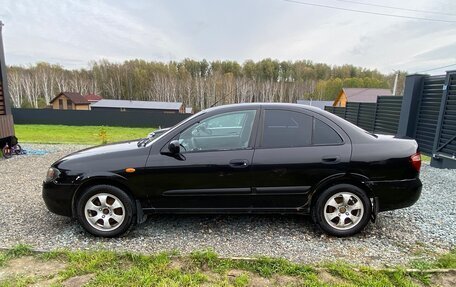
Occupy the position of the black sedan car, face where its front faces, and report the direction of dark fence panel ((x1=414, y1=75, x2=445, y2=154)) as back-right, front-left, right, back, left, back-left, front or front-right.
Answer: back-right

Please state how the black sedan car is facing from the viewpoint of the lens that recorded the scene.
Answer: facing to the left of the viewer

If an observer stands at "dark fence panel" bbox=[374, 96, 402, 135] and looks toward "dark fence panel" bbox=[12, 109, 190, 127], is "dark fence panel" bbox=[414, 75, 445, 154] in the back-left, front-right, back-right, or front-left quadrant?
back-left

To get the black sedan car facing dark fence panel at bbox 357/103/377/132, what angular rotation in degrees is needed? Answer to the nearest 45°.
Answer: approximately 135° to its right

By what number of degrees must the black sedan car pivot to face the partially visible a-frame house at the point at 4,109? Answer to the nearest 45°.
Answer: approximately 45° to its right

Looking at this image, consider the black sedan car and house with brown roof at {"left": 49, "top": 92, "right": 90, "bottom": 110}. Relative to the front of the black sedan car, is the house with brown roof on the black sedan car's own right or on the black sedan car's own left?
on the black sedan car's own right

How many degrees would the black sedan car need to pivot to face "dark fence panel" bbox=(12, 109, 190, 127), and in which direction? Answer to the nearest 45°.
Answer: approximately 45° to its right

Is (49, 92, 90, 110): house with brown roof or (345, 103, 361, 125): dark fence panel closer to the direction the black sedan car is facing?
the house with brown roof

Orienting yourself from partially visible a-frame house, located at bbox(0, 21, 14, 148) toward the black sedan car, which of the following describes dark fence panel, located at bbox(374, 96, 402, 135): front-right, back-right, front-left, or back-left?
front-left

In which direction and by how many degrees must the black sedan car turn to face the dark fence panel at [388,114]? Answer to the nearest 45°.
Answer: approximately 135° to its right

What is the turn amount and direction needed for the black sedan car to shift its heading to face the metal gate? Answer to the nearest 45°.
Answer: approximately 135° to its right
